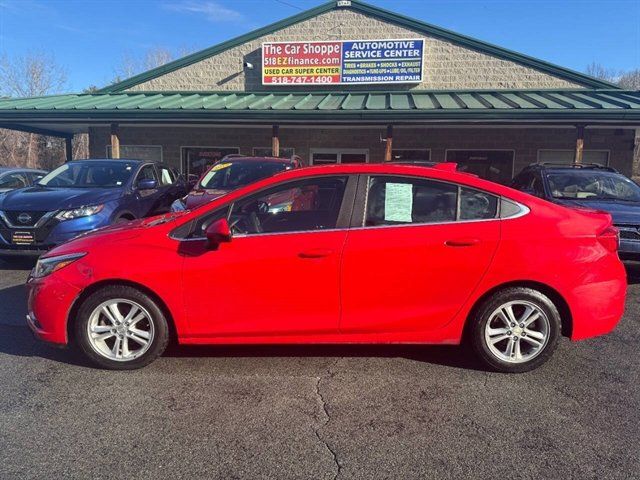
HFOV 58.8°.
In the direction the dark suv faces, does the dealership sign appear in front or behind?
behind

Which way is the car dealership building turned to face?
toward the camera

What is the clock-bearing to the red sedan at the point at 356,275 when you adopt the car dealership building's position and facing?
The red sedan is roughly at 12 o'clock from the car dealership building.

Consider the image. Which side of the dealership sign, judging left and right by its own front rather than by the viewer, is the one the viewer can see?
front

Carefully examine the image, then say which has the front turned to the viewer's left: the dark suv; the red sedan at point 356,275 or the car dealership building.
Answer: the red sedan

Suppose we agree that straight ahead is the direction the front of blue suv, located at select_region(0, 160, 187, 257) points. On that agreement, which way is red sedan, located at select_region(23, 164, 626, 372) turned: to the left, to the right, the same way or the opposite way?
to the right

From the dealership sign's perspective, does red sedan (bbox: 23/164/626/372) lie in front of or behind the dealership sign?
in front

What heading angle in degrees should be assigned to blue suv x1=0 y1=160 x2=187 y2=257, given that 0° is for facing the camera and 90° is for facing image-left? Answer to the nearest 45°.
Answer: approximately 45°

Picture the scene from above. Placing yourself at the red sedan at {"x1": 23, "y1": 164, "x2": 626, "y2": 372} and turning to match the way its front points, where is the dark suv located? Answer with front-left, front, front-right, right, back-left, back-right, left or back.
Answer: back-right

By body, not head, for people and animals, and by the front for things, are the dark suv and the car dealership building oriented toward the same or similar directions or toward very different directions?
same or similar directions

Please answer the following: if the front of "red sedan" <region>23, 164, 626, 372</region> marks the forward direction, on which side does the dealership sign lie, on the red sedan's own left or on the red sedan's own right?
on the red sedan's own right

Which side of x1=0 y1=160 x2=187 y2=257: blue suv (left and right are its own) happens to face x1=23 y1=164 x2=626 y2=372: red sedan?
left

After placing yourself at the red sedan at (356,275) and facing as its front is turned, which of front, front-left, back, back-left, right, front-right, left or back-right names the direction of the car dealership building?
right

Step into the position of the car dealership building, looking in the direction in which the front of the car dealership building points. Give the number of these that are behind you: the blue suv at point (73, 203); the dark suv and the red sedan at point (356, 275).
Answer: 0

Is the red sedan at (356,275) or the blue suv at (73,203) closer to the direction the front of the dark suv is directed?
the red sedan

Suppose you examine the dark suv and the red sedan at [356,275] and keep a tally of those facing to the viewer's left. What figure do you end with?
1

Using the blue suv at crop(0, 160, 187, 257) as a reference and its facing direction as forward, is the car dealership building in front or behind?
behind

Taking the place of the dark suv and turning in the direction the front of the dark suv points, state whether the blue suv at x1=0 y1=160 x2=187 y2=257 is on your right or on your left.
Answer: on your right

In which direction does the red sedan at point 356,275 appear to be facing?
to the viewer's left
